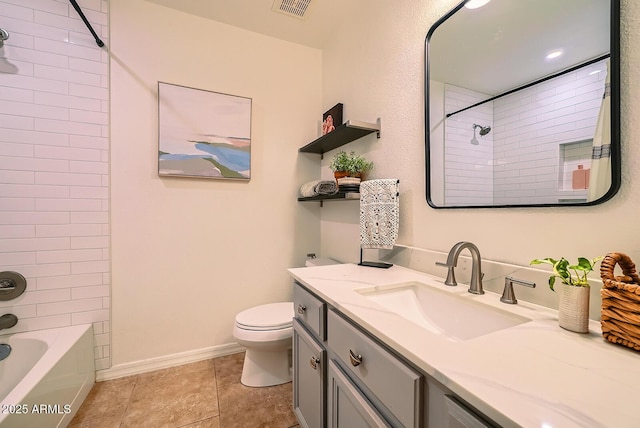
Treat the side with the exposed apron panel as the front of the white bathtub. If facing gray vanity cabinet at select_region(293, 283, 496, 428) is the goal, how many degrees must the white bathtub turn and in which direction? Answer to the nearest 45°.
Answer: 0° — it already faces it

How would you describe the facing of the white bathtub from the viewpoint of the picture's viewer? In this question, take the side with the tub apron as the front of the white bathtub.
facing the viewer and to the right of the viewer

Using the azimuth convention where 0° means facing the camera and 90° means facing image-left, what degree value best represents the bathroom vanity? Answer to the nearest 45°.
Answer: approximately 45°

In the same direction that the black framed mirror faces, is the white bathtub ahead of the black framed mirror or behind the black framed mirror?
ahead

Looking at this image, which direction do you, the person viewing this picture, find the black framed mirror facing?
facing the viewer and to the left of the viewer

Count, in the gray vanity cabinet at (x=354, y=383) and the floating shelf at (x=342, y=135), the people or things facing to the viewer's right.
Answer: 0

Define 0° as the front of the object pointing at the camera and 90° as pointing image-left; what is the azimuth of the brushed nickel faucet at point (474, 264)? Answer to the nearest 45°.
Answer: approximately 45°

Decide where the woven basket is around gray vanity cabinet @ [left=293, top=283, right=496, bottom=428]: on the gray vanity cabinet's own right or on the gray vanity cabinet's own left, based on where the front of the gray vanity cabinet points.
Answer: on the gray vanity cabinet's own left

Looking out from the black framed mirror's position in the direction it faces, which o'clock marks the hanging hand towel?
The hanging hand towel is roughly at 2 o'clock from the black framed mirror.
